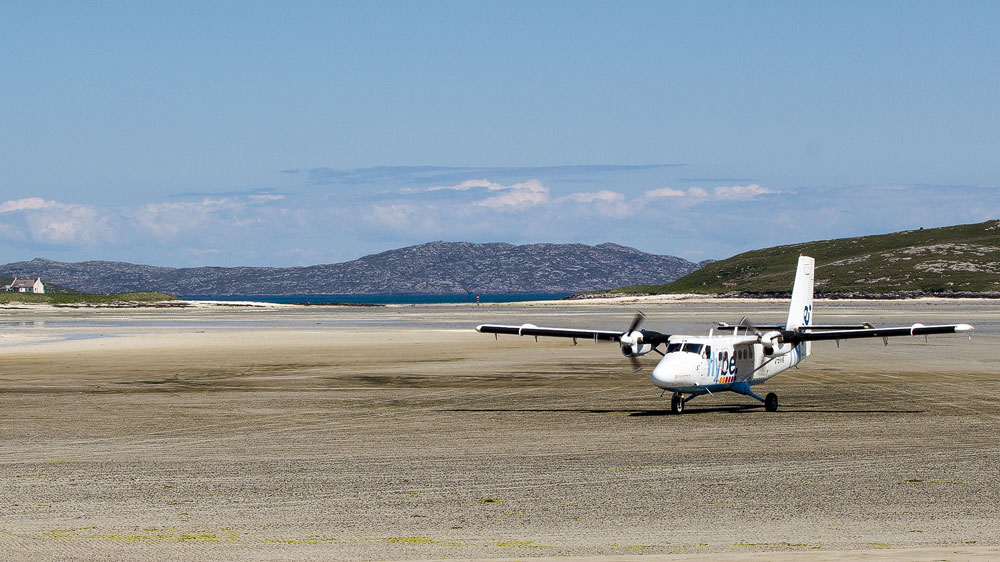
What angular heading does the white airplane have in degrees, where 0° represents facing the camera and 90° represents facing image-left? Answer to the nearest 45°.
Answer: approximately 45°
